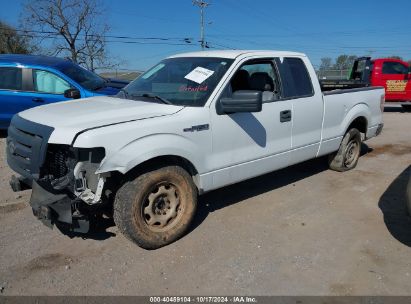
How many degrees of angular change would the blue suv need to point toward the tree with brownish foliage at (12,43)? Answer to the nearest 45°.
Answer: approximately 135° to its left

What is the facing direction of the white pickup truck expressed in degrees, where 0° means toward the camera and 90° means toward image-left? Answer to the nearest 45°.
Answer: approximately 45°

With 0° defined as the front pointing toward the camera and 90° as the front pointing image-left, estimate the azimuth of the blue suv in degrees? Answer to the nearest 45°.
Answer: approximately 315°

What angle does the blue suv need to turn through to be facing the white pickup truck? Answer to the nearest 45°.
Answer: approximately 45° to its right

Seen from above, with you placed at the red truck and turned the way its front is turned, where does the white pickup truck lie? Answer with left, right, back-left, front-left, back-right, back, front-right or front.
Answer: right
